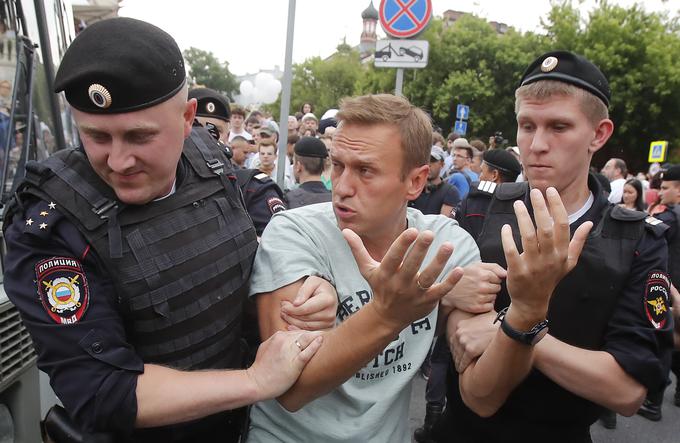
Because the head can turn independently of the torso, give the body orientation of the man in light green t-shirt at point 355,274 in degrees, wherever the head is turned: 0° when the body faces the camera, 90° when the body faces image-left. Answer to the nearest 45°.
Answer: approximately 0°

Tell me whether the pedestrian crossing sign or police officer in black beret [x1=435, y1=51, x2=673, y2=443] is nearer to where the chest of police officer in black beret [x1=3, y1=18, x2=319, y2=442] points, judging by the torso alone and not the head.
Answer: the police officer in black beret

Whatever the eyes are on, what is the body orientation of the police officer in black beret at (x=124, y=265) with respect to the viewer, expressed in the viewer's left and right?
facing the viewer and to the right of the viewer

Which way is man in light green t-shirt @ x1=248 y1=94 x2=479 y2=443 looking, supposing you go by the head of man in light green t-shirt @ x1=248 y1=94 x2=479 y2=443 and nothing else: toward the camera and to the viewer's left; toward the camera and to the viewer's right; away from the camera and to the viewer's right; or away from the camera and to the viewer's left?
toward the camera and to the viewer's left

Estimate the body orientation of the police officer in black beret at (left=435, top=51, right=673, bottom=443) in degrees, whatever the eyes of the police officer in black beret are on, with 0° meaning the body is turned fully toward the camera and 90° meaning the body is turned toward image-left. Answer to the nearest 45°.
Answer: approximately 45°

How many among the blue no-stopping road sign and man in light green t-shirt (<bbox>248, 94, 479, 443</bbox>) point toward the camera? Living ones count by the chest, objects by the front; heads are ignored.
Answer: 2

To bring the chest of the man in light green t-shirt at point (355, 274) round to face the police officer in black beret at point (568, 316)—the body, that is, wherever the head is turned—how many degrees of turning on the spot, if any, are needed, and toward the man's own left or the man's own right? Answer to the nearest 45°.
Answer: approximately 90° to the man's own left

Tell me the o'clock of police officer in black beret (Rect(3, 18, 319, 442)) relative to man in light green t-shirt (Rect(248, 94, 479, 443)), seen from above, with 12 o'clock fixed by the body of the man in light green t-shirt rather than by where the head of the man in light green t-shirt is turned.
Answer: The police officer in black beret is roughly at 2 o'clock from the man in light green t-shirt.

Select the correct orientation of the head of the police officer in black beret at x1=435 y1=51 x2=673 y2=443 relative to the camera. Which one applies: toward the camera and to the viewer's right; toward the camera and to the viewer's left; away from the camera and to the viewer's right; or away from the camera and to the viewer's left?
toward the camera and to the viewer's left

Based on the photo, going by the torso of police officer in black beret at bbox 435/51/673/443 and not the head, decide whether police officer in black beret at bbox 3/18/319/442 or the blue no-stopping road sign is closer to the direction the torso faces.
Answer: the police officer in black beret
